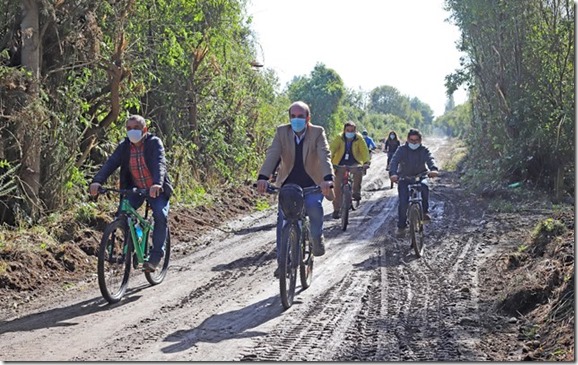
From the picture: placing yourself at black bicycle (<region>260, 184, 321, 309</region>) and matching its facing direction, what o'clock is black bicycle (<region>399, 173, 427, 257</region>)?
black bicycle (<region>399, 173, 427, 257</region>) is roughly at 7 o'clock from black bicycle (<region>260, 184, 321, 309</region>).

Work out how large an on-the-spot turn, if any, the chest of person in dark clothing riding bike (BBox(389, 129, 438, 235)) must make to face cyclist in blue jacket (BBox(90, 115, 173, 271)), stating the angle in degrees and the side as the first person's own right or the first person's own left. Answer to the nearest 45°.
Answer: approximately 45° to the first person's own right

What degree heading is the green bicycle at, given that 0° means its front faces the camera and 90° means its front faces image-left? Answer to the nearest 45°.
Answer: approximately 45°

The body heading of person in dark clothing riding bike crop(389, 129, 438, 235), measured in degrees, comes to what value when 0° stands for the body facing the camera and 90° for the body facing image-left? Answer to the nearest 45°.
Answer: approximately 0°

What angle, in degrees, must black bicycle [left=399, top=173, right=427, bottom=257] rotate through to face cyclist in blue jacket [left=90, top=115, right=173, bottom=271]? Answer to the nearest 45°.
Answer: approximately 45° to its right

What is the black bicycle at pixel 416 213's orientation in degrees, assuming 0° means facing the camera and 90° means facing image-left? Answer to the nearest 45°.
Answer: approximately 0°

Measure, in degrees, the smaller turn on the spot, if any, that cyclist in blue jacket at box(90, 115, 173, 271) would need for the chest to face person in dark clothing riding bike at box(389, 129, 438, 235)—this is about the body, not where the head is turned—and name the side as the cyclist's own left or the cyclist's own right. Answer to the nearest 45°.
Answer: approximately 180°
